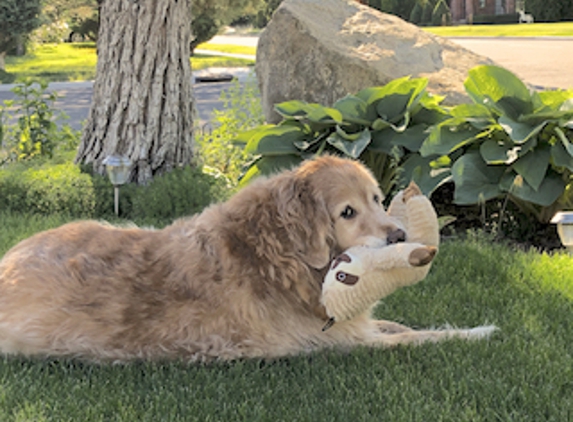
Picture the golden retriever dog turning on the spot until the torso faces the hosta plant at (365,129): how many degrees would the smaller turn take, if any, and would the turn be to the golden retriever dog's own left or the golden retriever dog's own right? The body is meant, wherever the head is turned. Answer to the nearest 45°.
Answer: approximately 90° to the golden retriever dog's own left

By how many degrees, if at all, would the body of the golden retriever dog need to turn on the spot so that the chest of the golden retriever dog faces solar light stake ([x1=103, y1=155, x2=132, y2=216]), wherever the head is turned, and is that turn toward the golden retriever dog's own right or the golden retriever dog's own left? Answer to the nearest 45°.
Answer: approximately 90° to the golden retriever dog's own left

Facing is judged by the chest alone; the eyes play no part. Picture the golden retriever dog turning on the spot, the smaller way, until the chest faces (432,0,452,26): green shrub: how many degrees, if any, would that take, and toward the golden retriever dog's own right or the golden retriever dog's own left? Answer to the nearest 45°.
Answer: approximately 90° to the golden retriever dog's own left

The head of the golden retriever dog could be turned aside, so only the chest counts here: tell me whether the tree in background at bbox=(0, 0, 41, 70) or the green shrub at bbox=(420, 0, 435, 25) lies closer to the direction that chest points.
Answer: the green shrub

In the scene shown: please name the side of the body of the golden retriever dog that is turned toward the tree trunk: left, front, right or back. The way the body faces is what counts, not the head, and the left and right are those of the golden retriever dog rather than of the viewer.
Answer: left

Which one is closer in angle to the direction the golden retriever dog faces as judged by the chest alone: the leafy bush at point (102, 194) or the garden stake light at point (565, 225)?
the garden stake light

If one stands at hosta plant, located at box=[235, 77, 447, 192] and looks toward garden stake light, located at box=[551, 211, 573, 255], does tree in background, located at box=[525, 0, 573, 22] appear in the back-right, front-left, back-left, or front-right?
back-left

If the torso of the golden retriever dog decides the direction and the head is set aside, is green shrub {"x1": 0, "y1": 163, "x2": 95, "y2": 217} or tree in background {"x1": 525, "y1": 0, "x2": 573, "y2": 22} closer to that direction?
the tree in background

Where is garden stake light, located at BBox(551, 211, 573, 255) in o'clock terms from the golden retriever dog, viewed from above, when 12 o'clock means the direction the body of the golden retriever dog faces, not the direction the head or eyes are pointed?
The garden stake light is roughly at 11 o'clock from the golden retriever dog.

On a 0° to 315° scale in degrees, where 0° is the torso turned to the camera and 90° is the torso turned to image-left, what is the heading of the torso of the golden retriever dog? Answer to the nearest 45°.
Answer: approximately 270°

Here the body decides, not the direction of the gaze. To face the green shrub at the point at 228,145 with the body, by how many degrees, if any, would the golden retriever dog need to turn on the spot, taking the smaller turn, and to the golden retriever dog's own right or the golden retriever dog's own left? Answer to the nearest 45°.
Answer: approximately 90° to the golden retriever dog's own left

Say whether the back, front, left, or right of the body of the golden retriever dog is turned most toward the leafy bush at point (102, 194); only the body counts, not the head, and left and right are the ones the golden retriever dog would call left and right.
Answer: left
